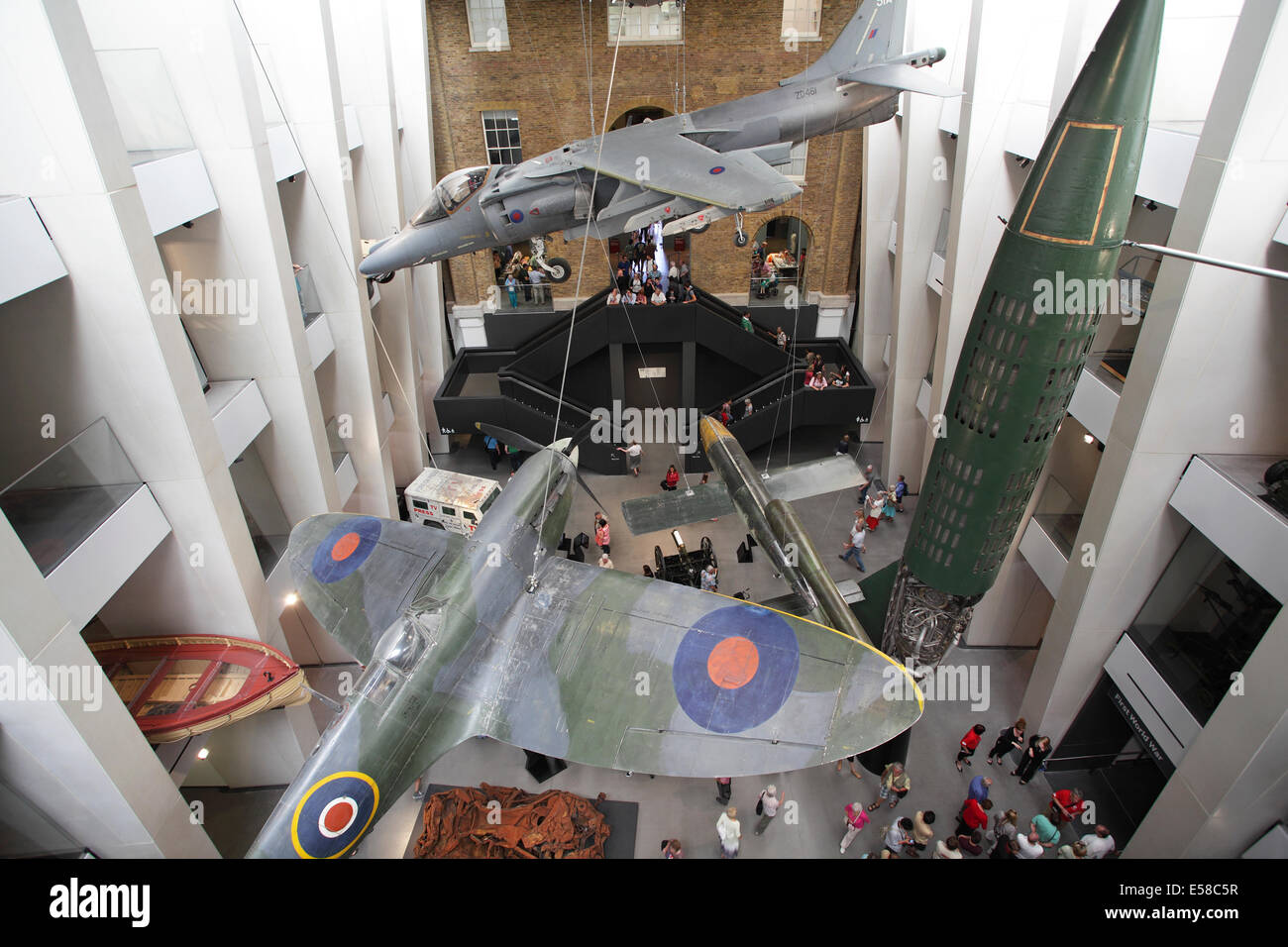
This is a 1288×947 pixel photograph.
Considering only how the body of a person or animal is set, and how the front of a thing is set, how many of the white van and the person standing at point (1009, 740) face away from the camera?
0

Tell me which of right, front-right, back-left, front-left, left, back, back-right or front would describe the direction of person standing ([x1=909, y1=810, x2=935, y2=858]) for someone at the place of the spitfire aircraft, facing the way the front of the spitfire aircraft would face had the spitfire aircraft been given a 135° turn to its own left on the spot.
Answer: back

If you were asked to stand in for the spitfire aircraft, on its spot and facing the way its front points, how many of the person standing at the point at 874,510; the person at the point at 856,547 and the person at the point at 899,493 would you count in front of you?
3

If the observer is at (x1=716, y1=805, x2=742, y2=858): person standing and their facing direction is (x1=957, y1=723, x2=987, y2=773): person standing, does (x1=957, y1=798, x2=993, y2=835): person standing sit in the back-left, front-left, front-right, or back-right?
front-right

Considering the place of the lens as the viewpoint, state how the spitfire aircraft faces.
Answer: facing away from the viewer and to the right of the viewer

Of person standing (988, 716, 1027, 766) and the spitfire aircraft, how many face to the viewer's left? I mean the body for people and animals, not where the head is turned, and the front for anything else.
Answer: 0

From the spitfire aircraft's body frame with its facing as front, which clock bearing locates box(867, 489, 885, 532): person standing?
The person standing is roughly at 12 o'clock from the spitfire aircraft.

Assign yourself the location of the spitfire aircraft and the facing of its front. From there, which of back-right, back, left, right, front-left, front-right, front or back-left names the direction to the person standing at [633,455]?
front-left

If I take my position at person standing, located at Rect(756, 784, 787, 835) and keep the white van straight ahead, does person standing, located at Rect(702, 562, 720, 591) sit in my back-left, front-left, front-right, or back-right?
front-right
